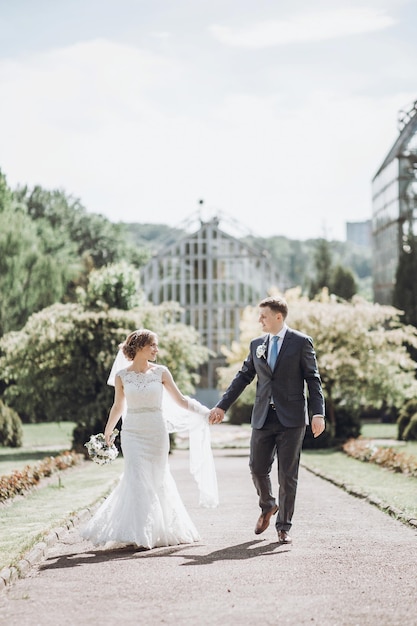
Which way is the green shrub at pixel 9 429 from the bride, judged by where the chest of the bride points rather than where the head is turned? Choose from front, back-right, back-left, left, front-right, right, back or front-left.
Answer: back

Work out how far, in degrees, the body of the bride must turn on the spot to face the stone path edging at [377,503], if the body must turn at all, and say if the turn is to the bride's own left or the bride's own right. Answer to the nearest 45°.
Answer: approximately 135° to the bride's own left

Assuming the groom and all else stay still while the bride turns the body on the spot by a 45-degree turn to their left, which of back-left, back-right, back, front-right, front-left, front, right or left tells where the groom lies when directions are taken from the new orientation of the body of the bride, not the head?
front-left

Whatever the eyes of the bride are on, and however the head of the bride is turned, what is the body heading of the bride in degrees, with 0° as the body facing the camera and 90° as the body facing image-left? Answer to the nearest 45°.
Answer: approximately 0°

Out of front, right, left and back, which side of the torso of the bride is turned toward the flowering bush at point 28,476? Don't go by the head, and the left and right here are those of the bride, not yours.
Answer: back

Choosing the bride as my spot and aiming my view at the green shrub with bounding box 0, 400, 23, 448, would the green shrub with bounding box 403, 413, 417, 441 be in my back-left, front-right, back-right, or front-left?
front-right

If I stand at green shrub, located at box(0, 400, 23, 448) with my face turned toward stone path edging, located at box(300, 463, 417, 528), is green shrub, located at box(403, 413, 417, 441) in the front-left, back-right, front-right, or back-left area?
front-left

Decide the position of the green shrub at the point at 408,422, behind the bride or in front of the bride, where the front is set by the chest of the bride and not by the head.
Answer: behind

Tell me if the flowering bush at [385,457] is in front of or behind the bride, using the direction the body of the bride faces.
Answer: behind
